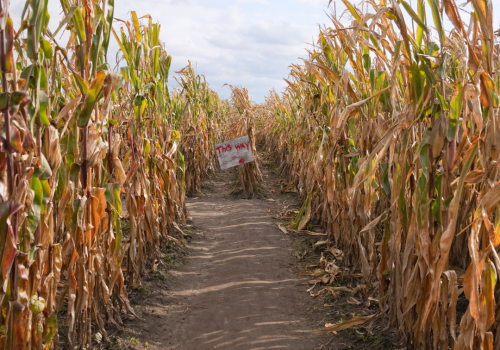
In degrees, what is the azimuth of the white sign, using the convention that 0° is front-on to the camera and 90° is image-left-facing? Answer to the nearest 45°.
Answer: approximately 0°
